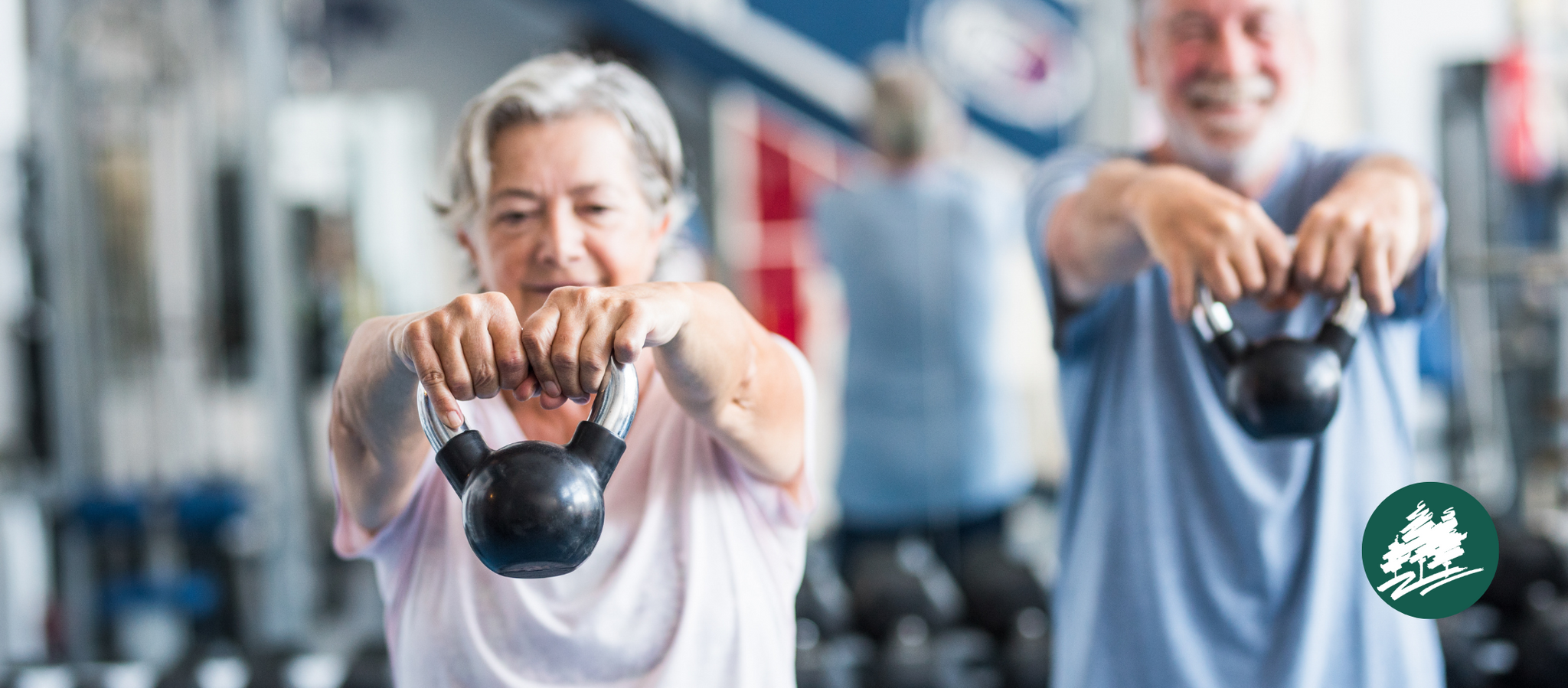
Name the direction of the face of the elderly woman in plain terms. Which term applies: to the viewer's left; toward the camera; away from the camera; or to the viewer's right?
toward the camera

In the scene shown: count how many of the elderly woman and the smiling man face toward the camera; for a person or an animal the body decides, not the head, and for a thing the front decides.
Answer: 2

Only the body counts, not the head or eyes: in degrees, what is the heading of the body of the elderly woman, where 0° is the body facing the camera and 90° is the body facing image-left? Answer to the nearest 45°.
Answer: approximately 0°

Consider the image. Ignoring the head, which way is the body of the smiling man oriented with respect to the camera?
toward the camera

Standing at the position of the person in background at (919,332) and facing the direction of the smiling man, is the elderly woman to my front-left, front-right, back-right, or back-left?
front-right

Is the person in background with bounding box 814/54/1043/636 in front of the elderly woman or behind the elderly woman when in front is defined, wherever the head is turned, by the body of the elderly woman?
behind

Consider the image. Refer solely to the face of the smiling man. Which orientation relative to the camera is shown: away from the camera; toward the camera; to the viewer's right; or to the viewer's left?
toward the camera
